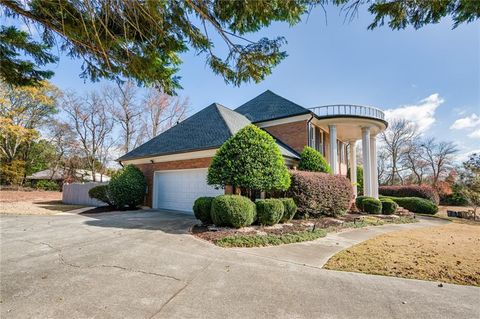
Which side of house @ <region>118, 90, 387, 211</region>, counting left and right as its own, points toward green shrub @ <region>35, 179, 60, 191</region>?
back

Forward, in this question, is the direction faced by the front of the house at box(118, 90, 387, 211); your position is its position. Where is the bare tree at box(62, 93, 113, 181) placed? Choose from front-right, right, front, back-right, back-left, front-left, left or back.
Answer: back

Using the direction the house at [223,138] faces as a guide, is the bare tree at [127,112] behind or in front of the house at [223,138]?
behind

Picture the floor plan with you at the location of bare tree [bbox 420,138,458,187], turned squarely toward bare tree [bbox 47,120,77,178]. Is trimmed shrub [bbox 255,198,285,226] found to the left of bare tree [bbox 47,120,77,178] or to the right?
left

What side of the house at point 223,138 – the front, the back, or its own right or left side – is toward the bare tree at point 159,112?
back

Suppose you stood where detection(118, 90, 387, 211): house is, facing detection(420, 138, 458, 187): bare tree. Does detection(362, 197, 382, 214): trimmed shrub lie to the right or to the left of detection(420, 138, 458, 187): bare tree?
right

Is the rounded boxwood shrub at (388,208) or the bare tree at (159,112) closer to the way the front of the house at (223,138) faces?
the rounded boxwood shrub

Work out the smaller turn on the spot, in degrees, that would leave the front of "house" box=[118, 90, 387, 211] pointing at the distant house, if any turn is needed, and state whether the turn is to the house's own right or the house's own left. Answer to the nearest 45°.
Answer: approximately 180°

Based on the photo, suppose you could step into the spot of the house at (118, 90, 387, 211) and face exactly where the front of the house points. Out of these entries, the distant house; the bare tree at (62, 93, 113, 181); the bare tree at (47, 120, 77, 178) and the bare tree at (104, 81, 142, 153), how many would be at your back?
4

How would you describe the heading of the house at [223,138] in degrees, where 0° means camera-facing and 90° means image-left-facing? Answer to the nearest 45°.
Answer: approximately 315°
